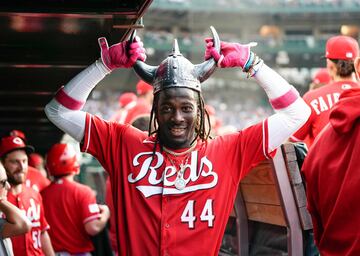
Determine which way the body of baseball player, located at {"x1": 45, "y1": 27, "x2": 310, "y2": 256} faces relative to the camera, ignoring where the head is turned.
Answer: toward the camera

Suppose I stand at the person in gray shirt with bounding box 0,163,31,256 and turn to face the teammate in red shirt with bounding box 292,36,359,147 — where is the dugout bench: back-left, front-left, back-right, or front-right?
front-right
